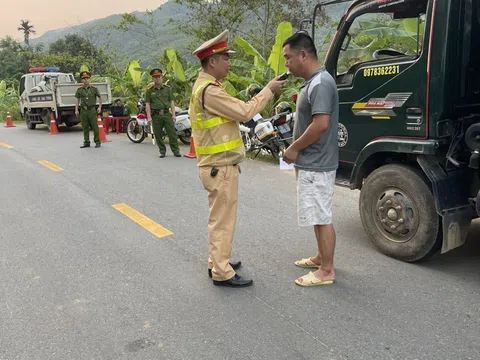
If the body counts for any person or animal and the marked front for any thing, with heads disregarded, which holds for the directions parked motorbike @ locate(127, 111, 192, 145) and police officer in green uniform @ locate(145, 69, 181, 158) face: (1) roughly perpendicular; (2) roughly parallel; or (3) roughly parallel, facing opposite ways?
roughly perpendicular

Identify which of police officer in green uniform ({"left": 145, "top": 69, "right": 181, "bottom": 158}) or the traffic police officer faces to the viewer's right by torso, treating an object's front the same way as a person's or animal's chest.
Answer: the traffic police officer

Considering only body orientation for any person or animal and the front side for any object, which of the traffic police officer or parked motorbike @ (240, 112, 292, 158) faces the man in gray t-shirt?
the traffic police officer

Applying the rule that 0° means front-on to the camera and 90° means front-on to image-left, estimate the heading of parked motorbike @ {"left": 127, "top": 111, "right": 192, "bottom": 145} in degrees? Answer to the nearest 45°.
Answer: approximately 90°

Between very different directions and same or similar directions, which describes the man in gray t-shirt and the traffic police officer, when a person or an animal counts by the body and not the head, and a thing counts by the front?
very different directions

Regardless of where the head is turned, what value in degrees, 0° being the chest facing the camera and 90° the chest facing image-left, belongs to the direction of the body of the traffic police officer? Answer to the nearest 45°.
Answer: approximately 270°

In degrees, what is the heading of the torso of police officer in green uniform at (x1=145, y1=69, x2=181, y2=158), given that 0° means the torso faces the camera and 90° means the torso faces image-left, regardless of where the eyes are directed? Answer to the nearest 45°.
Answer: approximately 0°

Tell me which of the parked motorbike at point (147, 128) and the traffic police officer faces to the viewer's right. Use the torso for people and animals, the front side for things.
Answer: the traffic police officer

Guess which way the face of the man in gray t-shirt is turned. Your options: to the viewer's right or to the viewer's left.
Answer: to the viewer's left

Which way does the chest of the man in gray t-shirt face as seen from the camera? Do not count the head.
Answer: to the viewer's left

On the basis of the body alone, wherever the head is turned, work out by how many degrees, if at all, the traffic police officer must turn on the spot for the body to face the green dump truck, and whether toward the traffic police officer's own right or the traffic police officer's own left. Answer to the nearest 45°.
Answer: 0° — they already face it

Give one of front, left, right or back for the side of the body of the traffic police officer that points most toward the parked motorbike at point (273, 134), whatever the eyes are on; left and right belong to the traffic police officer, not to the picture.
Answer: left
